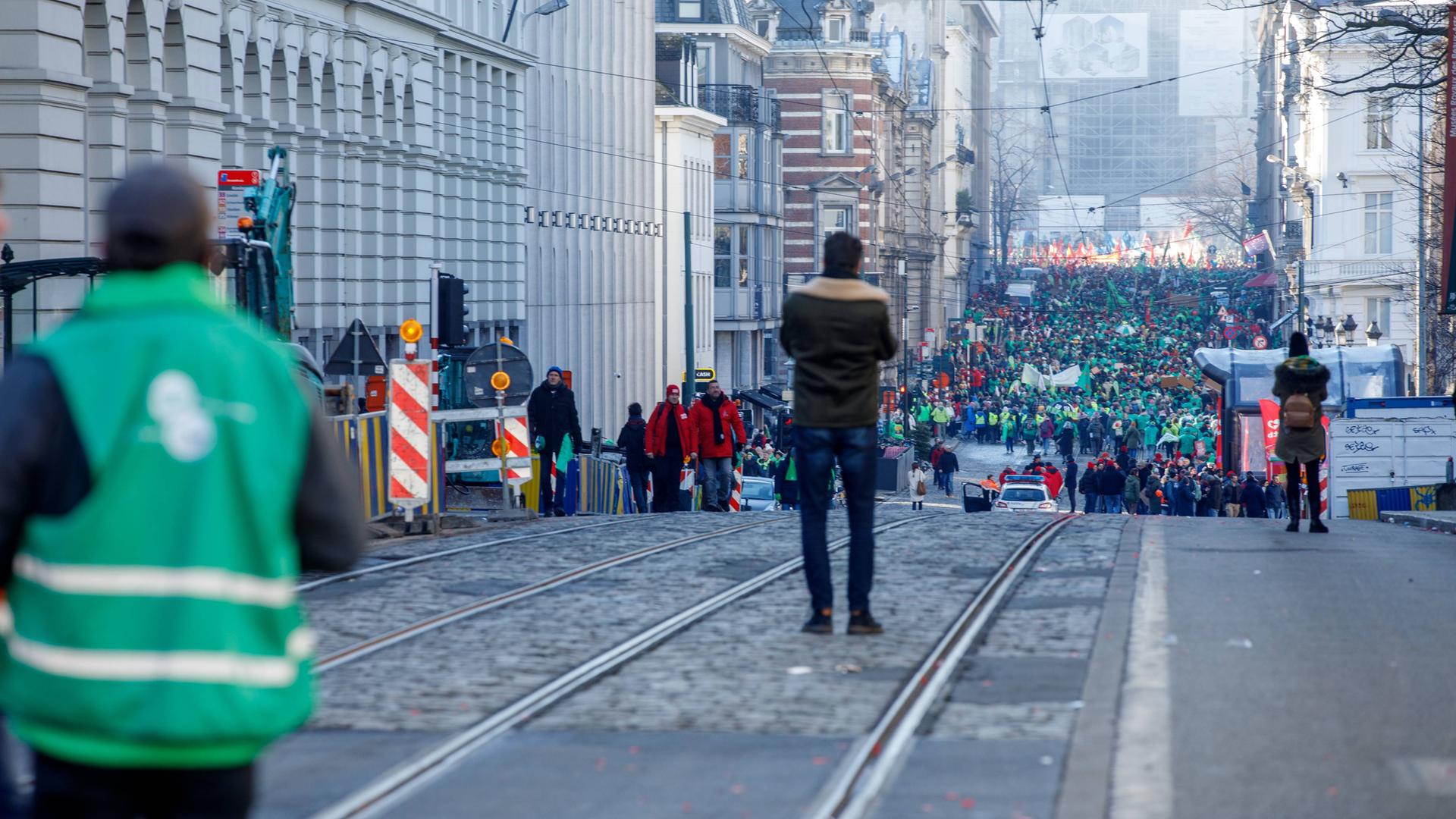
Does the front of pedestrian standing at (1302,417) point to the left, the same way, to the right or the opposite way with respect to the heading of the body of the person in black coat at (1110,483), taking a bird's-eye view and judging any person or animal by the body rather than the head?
the same way

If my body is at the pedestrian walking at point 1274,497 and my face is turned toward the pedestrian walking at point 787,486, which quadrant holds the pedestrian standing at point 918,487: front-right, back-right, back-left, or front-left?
front-right

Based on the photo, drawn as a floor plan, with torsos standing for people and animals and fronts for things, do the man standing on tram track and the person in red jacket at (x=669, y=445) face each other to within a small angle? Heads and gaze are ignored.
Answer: yes

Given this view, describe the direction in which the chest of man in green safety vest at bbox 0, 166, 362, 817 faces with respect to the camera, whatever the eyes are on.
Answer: away from the camera

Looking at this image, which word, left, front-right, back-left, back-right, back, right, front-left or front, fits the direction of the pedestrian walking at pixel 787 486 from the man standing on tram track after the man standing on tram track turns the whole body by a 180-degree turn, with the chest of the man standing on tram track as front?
back

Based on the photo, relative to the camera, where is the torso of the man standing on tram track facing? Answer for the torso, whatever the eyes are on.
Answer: away from the camera

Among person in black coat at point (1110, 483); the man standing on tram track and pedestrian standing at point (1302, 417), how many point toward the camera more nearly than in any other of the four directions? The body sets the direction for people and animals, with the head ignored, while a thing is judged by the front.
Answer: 0

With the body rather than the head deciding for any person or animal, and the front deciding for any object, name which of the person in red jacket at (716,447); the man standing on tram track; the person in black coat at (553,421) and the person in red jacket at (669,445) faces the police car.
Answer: the man standing on tram track

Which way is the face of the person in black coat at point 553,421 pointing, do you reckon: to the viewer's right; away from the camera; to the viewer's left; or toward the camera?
toward the camera

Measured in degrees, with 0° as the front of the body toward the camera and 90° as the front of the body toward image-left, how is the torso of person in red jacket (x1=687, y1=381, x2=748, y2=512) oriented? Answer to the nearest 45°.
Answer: approximately 0°

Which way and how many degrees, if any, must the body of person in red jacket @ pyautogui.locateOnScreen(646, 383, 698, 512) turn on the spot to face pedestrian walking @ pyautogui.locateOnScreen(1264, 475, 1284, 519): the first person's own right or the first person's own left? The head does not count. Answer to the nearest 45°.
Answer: approximately 135° to the first person's own left

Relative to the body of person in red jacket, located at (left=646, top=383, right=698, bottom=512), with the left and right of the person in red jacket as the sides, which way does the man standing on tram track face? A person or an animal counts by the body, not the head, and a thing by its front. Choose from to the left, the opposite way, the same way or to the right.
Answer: the opposite way

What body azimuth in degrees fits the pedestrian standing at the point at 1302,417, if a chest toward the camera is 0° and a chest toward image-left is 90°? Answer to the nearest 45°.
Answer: approximately 180°

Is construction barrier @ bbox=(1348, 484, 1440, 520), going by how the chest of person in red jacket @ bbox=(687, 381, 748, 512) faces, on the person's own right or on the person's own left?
on the person's own left

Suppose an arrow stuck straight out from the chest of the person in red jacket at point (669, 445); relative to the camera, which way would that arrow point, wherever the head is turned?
toward the camera

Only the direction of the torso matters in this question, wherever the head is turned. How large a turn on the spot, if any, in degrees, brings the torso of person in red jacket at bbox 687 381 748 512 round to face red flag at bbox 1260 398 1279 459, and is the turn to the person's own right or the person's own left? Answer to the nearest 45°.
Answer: approximately 135° to the person's own left

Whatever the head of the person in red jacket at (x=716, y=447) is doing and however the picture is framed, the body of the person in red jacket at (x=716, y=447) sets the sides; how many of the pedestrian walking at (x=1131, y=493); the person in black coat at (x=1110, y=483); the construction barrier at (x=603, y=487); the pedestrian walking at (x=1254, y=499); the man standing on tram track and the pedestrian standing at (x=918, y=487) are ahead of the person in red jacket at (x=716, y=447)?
1
